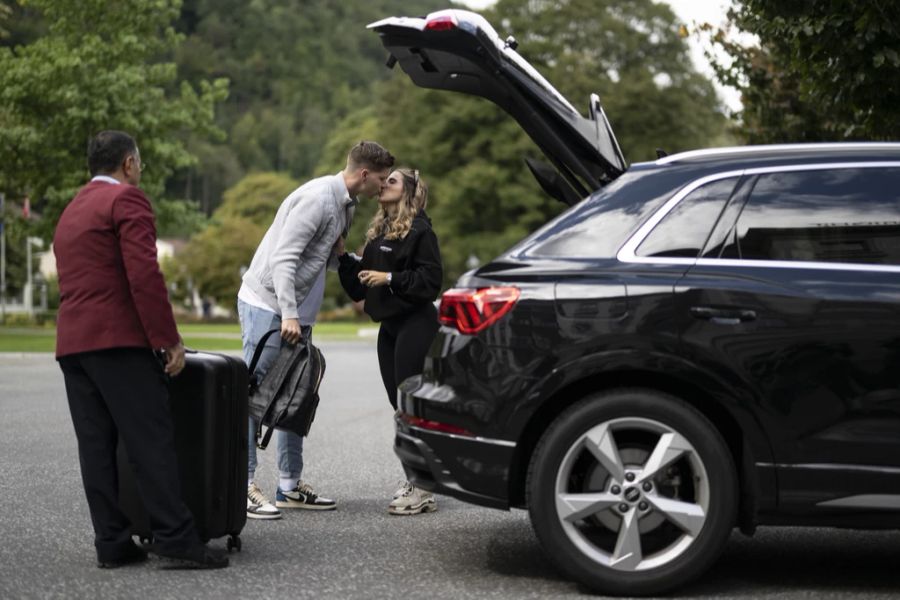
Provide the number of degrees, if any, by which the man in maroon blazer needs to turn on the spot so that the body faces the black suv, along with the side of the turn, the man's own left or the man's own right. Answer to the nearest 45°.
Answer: approximately 45° to the man's own right

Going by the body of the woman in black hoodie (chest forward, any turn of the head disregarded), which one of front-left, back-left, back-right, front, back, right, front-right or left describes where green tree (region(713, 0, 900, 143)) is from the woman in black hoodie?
back

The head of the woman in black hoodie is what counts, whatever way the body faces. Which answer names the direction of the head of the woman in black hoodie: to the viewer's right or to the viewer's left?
to the viewer's left

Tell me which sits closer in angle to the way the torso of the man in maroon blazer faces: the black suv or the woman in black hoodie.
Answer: the woman in black hoodie

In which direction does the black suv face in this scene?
to the viewer's right

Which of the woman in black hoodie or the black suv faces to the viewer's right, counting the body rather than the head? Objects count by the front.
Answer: the black suv

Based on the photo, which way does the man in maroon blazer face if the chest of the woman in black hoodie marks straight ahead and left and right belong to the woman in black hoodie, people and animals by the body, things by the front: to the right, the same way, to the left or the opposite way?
the opposite way

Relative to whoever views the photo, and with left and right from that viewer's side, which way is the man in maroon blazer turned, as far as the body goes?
facing away from the viewer and to the right of the viewer

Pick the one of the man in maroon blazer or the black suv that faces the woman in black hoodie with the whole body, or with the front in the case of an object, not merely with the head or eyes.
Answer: the man in maroon blazer

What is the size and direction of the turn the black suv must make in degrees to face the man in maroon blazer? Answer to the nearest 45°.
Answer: approximately 180°
